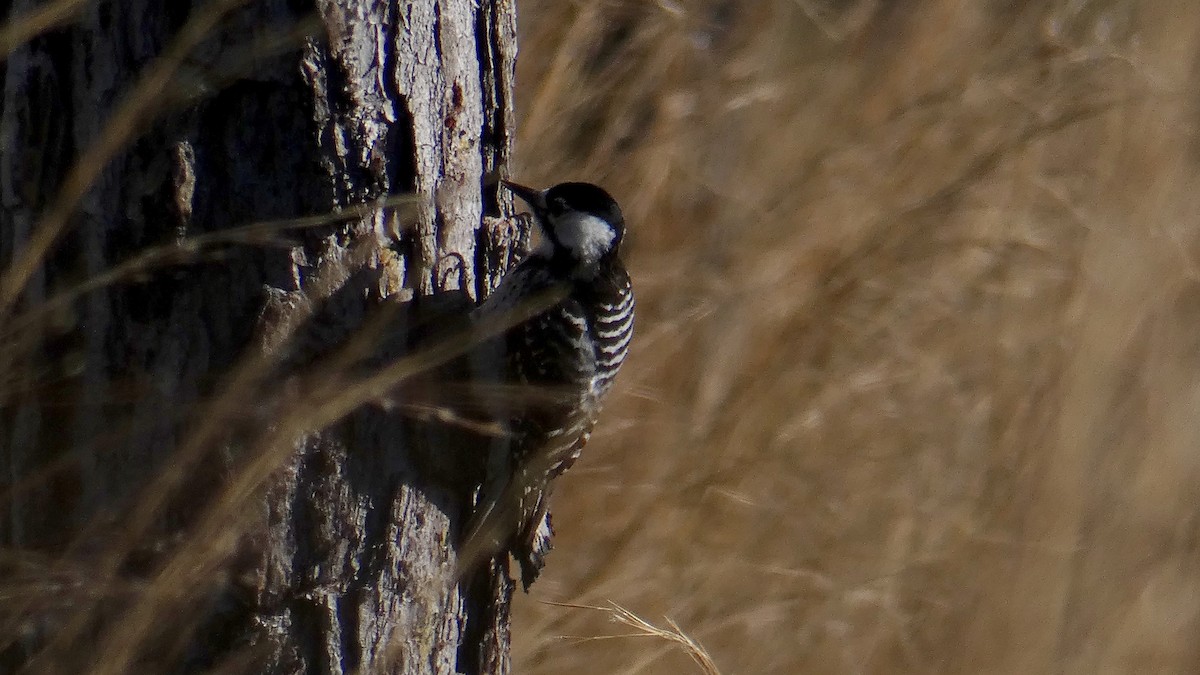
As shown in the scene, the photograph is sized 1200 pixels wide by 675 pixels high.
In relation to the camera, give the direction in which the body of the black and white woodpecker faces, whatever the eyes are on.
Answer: to the viewer's left
